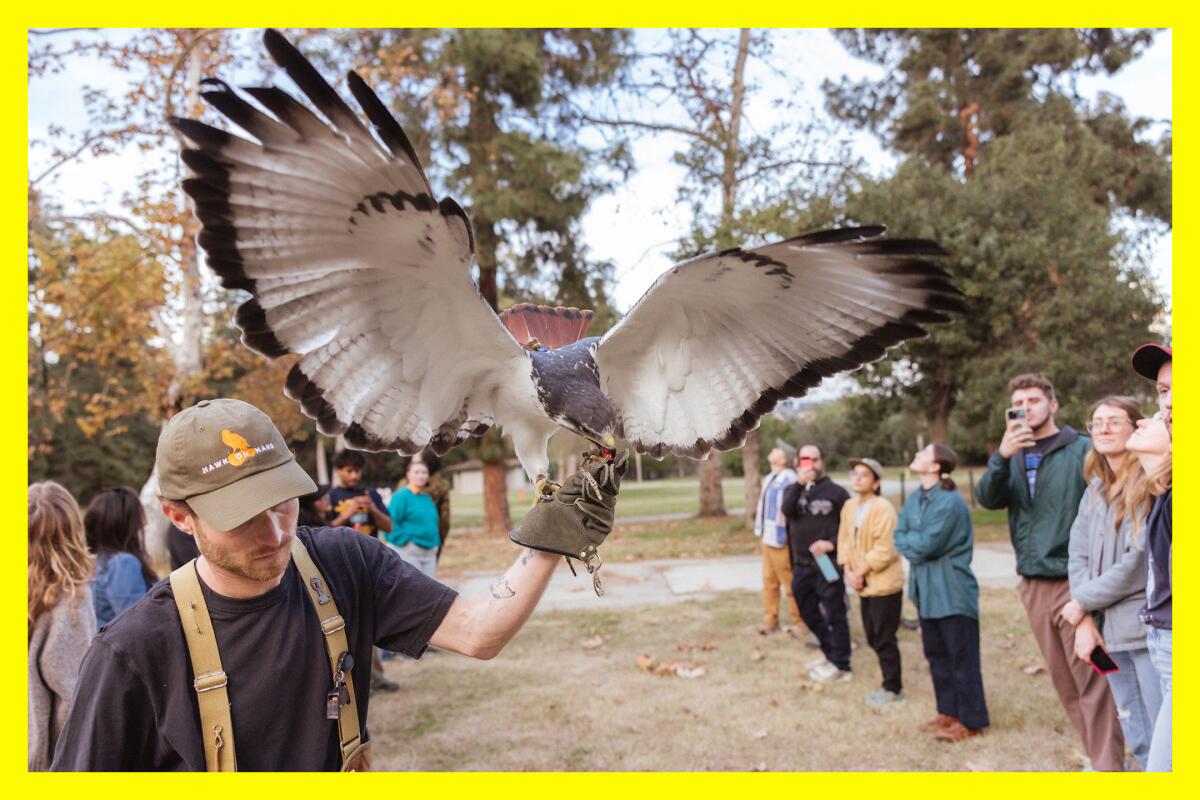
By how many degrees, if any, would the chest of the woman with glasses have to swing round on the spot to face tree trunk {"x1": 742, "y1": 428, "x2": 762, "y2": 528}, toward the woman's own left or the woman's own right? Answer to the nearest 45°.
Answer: approximately 90° to the woman's own right

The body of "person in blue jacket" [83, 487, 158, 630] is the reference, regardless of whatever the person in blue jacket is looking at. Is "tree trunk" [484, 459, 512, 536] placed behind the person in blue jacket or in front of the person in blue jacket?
in front

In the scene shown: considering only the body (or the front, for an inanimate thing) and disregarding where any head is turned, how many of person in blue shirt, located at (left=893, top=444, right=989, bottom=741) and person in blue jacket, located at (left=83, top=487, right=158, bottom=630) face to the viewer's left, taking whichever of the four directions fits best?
1

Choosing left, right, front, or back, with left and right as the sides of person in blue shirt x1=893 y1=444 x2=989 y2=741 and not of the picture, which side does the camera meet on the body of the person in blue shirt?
left

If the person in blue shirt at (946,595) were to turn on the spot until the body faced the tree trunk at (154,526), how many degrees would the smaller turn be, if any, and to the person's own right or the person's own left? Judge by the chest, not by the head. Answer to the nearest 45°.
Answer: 0° — they already face it

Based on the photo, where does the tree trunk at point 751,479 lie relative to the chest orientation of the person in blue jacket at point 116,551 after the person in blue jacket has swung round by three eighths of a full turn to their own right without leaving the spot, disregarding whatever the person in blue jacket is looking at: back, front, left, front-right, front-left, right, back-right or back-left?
back-left

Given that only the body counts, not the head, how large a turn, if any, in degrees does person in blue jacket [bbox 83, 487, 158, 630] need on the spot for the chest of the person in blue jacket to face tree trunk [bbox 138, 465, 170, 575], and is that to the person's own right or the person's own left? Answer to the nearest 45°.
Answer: approximately 45° to the person's own left

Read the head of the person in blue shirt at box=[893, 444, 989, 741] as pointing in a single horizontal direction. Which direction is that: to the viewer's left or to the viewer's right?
to the viewer's left

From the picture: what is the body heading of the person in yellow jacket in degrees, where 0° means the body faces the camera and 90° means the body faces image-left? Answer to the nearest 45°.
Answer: approximately 45°

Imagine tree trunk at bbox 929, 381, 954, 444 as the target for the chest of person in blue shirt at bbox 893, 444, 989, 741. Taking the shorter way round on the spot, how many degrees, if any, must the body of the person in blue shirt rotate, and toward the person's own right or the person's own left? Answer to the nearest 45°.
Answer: approximately 90° to the person's own right

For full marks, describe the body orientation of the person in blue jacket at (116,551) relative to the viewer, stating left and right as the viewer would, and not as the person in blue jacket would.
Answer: facing away from the viewer and to the right of the viewer

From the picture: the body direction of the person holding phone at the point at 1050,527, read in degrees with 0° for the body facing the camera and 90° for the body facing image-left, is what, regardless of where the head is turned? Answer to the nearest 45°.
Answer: approximately 45°

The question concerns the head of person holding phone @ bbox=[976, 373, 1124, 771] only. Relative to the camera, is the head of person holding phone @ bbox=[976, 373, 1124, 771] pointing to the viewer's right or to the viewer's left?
to the viewer's left

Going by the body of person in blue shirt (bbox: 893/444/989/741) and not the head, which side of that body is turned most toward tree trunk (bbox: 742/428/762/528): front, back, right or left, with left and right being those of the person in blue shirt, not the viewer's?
right
